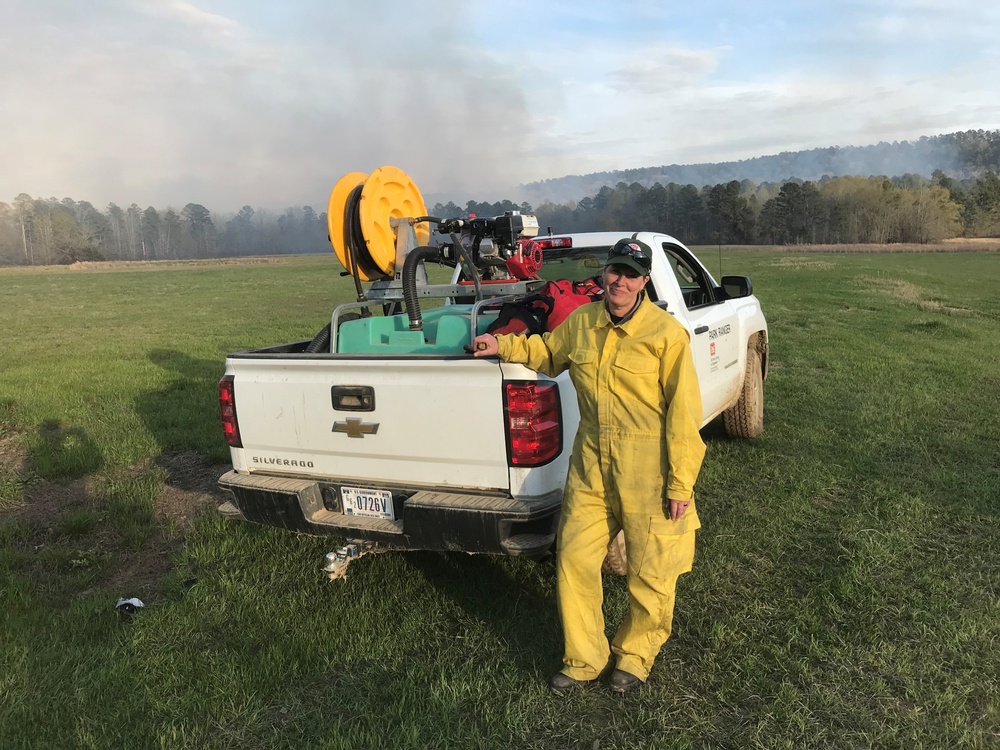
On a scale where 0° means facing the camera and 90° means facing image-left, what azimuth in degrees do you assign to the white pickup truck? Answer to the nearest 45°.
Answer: approximately 225°

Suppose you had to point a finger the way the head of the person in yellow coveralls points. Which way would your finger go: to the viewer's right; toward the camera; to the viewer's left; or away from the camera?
toward the camera
